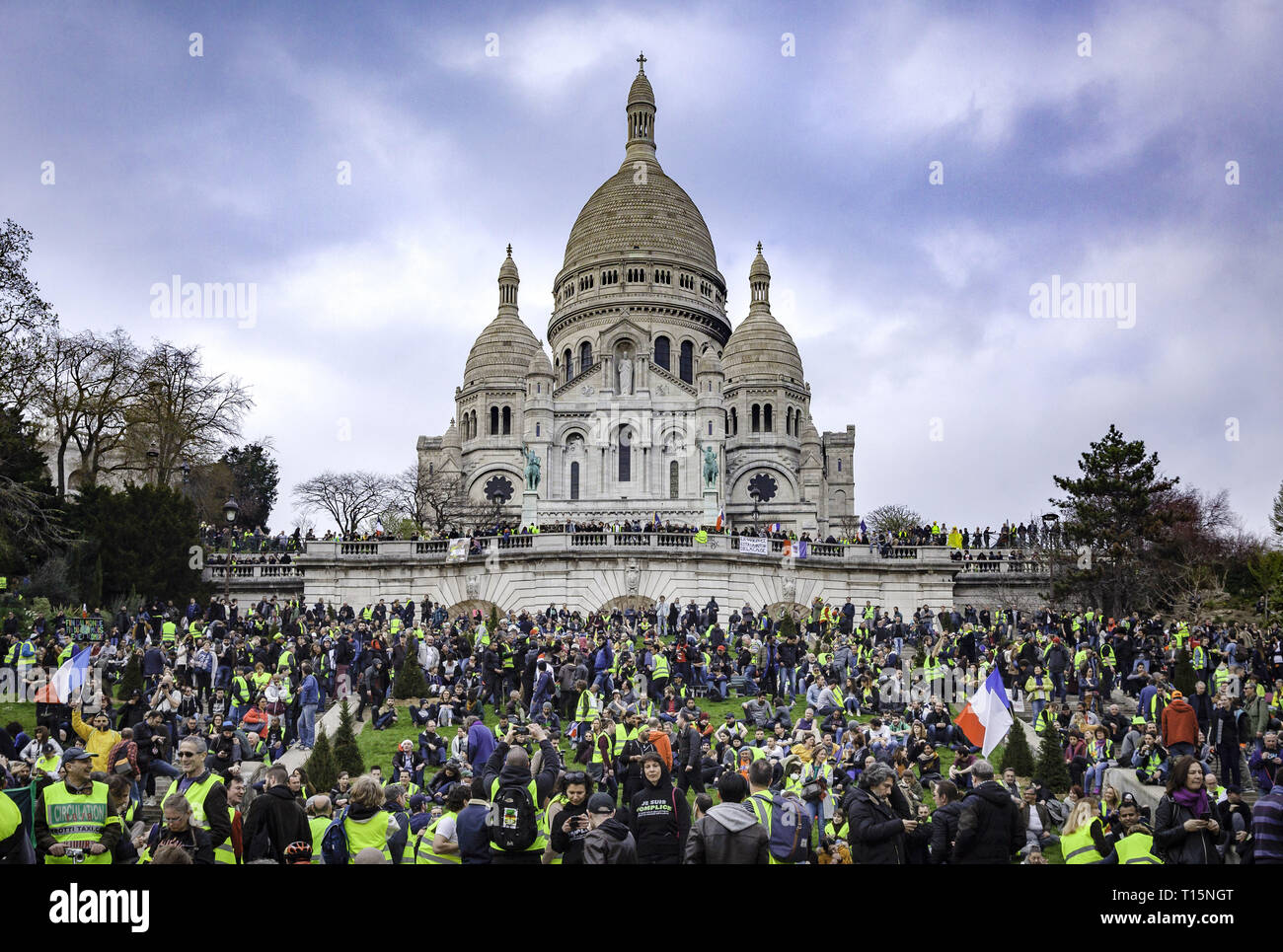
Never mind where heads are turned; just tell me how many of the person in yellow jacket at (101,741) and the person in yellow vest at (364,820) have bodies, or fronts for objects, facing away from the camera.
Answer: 1

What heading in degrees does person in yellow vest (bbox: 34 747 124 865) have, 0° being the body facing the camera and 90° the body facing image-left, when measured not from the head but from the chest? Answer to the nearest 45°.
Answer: approximately 0°

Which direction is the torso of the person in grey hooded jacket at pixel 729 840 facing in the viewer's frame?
away from the camera

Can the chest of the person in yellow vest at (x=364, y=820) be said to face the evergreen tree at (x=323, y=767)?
yes

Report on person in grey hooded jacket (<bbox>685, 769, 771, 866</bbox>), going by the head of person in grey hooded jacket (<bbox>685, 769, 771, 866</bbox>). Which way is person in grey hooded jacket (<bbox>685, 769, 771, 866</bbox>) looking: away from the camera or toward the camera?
away from the camera

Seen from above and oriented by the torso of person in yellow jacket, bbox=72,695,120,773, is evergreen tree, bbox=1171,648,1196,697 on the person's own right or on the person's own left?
on the person's own left

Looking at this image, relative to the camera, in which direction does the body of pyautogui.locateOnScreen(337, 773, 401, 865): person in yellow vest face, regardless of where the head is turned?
away from the camera

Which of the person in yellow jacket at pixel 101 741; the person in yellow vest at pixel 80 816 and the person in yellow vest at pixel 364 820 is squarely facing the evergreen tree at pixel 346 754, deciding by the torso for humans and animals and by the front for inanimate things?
the person in yellow vest at pixel 364 820
